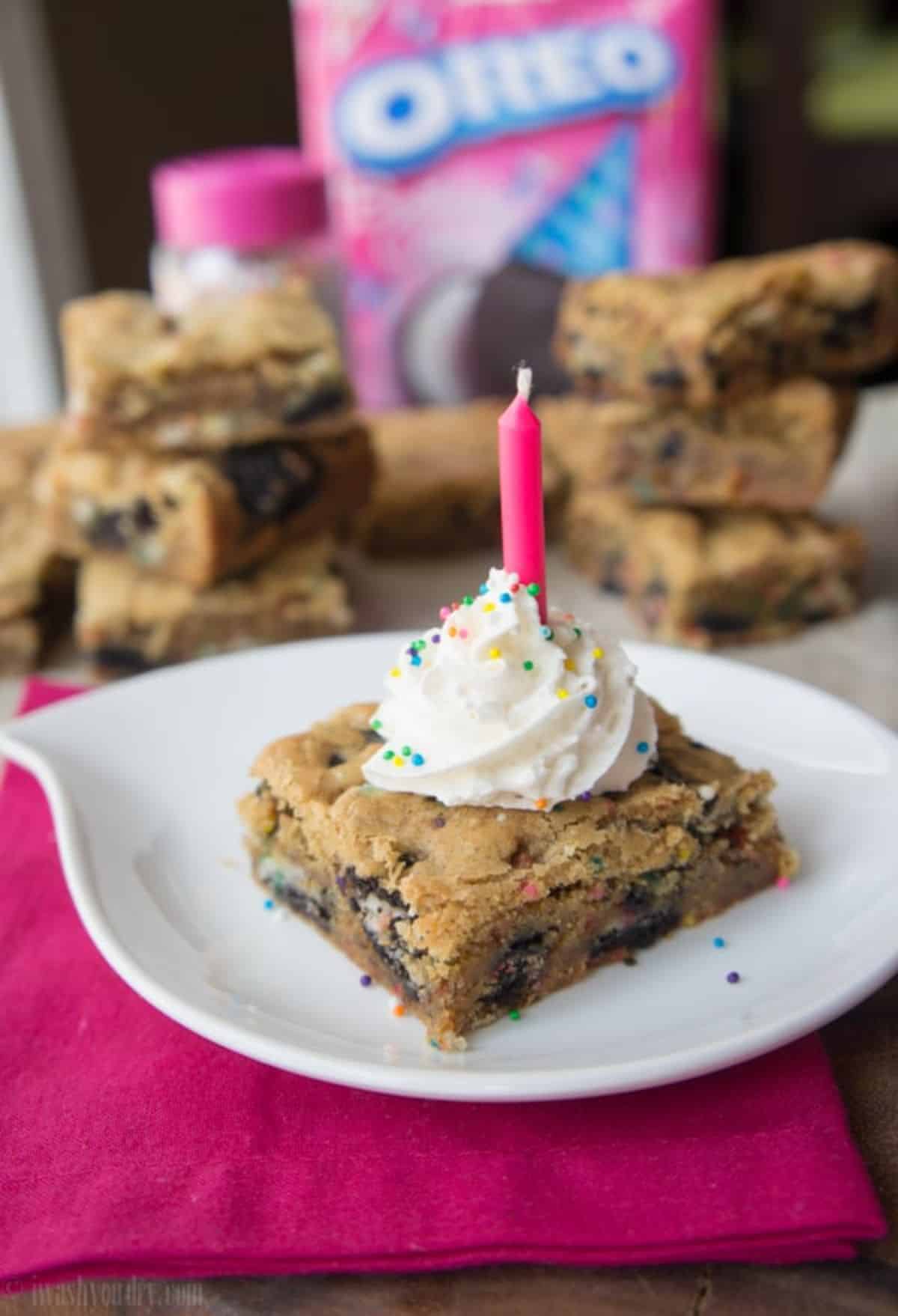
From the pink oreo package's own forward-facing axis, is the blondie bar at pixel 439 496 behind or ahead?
ahead

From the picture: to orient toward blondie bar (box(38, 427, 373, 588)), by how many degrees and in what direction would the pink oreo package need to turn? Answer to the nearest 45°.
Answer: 0° — it already faces it

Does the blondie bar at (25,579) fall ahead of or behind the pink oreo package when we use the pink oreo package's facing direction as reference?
ahead

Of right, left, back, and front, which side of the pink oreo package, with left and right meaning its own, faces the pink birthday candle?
front

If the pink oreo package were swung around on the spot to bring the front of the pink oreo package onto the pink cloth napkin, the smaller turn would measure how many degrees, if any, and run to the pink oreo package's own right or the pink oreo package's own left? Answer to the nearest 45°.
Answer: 0° — it already faces it

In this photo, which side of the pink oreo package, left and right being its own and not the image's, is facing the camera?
front
